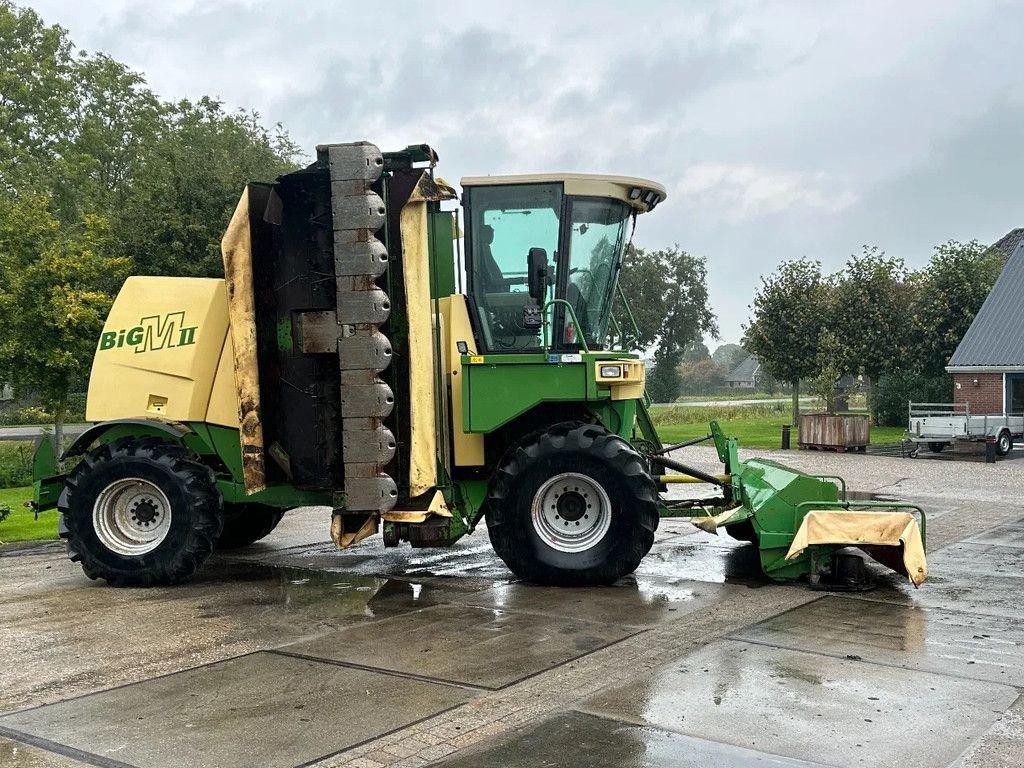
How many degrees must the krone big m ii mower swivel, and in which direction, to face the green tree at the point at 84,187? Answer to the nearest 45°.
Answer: approximately 135° to its left

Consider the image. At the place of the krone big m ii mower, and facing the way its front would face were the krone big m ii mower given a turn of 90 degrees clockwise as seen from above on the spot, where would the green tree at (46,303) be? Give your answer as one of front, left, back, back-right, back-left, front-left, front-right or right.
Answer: back-right

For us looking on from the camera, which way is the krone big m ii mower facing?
facing to the right of the viewer

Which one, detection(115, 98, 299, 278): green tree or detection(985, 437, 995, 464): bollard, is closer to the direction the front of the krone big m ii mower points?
the bollard

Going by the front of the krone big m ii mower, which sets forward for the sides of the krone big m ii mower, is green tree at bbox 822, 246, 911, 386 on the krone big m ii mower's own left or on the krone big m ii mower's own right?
on the krone big m ii mower's own left

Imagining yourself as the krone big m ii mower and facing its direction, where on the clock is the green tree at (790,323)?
The green tree is roughly at 10 o'clock from the krone big m ii mower.

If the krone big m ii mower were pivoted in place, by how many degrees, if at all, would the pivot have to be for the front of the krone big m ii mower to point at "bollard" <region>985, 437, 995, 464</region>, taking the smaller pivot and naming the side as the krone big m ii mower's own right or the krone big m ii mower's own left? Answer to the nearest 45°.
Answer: approximately 45° to the krone big m ii mower's own left

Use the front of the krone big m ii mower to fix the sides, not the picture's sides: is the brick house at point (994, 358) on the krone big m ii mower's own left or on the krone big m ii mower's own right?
on the krone big m ii mower's own left

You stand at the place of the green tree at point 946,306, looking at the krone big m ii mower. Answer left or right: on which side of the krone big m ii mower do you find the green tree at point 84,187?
right

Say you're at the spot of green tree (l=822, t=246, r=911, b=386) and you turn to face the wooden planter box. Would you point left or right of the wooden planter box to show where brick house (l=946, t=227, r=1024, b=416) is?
left

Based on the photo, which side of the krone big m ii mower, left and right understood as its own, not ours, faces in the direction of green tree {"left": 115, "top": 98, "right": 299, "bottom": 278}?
left

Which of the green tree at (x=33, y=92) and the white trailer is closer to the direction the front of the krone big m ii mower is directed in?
the white trailer

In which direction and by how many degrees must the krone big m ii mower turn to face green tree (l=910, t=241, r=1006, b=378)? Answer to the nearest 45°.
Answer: approximately 45° to its left

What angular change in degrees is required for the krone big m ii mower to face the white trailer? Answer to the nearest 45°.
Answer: approximately 45° to its left
